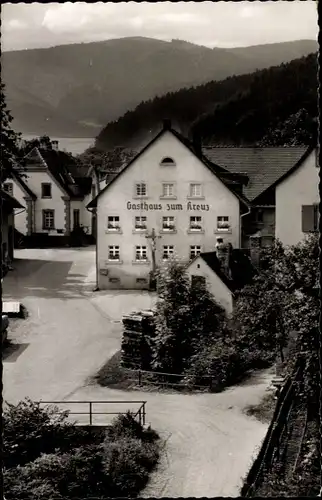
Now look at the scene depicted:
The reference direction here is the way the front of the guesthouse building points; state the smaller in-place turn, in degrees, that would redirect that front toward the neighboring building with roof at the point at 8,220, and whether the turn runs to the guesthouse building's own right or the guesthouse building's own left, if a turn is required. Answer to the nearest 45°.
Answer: approximately 90° to the guesthouse building's own right

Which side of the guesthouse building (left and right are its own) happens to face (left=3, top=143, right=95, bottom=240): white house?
right

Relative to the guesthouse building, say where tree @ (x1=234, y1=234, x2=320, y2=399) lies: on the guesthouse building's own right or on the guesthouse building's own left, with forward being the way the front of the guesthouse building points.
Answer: on the guesthouse building's own left

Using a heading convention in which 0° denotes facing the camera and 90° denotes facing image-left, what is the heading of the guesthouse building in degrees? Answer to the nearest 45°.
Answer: approximately 0°

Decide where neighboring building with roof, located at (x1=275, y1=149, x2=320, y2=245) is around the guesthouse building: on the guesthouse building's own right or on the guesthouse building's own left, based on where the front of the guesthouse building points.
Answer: on the guesthouse building's own left

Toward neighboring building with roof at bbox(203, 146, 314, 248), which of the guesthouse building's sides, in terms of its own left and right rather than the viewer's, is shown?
left
